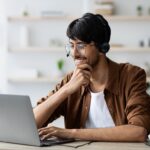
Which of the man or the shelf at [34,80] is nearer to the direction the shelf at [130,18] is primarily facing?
the man

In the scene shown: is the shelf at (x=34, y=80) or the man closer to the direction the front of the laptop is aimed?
the man

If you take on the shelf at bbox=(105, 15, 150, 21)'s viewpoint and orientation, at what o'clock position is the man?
The man is roughly at 12 o'clock from the shelf.

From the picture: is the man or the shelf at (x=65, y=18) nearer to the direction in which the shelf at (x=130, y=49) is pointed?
the man

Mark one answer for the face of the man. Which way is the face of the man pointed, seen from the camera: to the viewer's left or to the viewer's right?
to the viewer's left

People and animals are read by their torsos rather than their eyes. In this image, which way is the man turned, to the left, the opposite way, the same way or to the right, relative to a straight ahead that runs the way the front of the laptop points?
the opposite way
